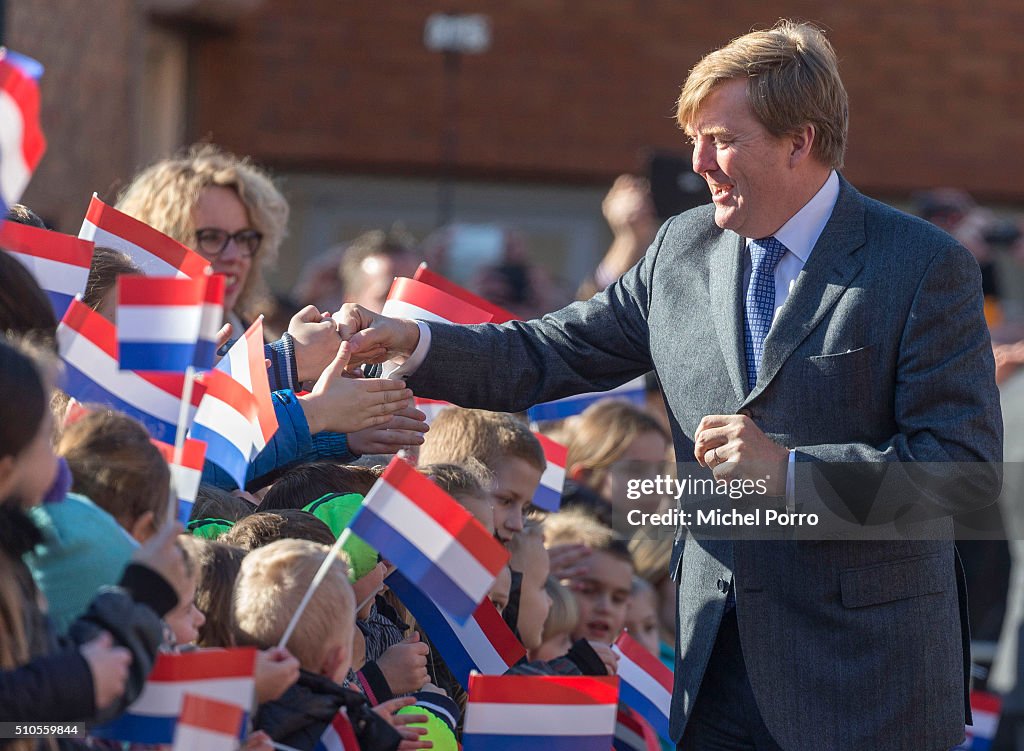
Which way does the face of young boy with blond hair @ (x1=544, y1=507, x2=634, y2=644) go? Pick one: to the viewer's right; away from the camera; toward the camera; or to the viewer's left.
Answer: toward the camera

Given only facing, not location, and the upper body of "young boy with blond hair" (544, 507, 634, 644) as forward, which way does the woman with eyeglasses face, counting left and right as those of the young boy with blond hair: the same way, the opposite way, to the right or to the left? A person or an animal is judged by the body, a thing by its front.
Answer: the same way

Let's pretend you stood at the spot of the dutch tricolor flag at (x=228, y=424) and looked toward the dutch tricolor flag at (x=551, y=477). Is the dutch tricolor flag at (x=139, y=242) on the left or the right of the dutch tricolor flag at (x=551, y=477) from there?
left

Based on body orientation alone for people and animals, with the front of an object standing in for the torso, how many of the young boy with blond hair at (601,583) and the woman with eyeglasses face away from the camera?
0

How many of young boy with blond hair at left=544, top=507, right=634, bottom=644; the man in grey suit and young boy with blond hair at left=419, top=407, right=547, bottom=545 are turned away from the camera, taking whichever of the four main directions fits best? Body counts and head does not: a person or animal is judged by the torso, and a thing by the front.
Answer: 0

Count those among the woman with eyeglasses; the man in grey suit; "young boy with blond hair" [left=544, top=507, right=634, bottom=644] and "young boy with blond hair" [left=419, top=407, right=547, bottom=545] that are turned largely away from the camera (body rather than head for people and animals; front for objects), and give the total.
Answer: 0

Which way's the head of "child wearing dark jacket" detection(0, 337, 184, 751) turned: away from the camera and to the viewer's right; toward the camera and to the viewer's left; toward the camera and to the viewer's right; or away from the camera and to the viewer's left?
away from the camera and to the viewer's right

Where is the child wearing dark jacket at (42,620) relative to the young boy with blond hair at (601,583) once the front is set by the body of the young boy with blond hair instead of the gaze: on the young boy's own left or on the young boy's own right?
on the young boy's own right

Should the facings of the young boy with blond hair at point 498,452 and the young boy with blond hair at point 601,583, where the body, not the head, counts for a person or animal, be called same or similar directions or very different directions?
same or similar directions

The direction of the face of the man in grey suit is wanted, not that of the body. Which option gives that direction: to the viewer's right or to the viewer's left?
to the viewer's left

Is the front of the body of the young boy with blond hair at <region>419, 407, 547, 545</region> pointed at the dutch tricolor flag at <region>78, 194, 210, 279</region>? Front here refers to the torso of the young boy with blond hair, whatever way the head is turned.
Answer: no

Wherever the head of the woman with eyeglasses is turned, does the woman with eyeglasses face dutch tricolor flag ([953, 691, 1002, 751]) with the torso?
no

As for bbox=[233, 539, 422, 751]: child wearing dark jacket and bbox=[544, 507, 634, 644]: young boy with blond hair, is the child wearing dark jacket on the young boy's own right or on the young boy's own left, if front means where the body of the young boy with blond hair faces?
on the young boy's own right

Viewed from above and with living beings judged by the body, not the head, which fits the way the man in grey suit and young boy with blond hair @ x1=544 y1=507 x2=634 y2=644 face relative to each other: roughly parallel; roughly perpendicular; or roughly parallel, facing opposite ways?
roughly perpendicular
